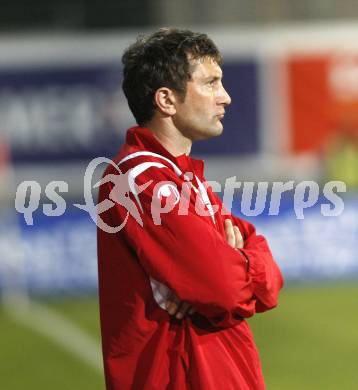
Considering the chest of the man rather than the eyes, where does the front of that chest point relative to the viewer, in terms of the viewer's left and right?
facing to the right of the viewer

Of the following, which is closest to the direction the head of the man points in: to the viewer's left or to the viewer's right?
to the viewer's right
